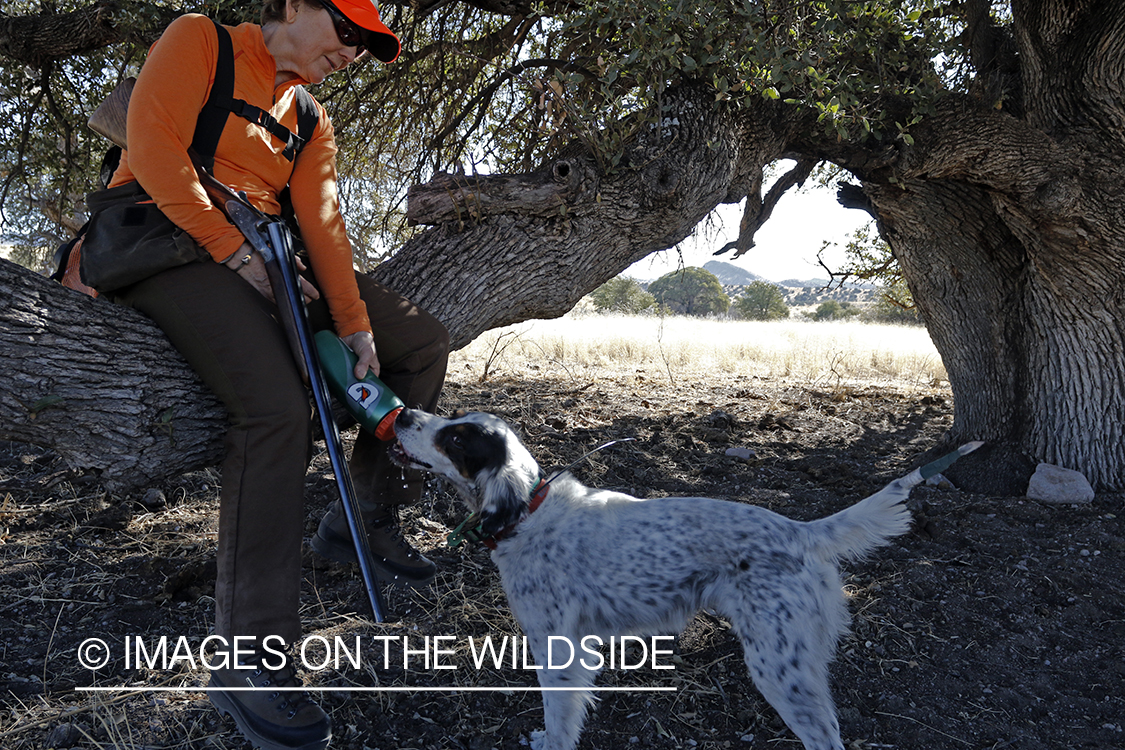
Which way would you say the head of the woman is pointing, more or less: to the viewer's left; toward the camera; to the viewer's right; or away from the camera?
to the viewer's right

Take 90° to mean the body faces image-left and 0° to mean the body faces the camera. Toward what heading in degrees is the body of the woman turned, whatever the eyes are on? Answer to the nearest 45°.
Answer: approximately 315°
